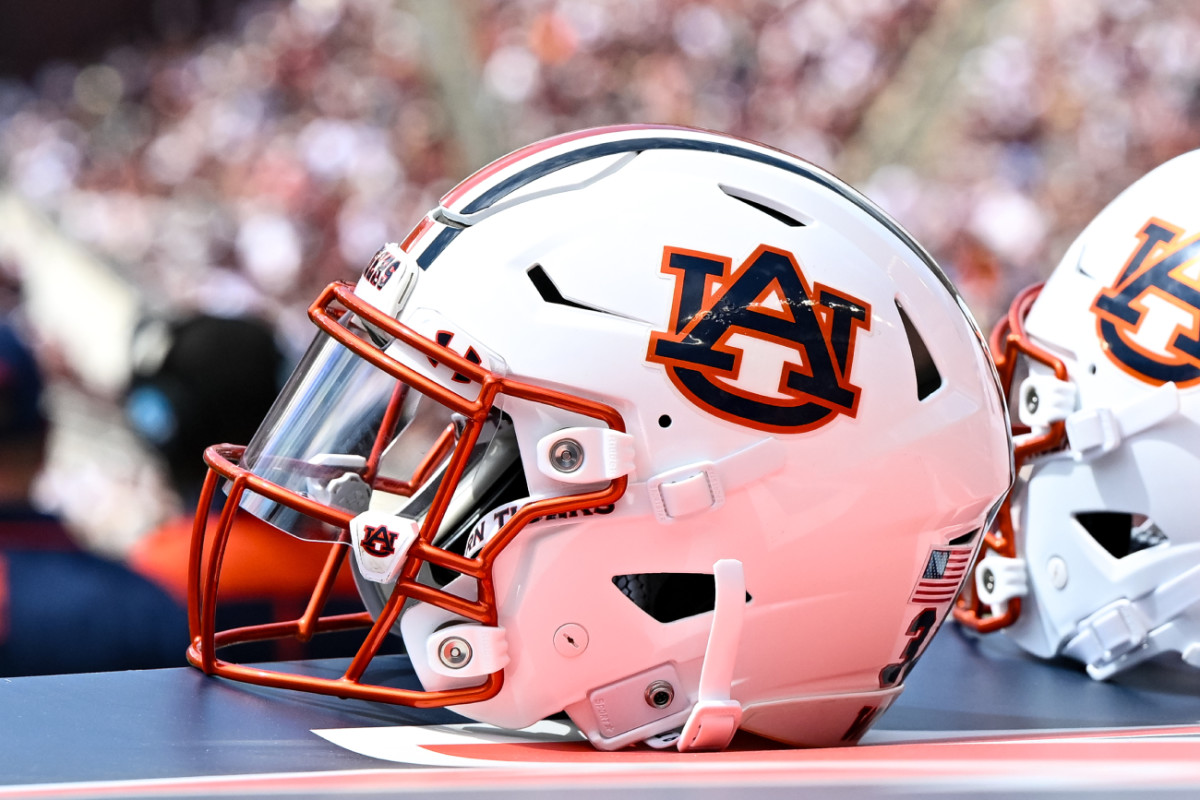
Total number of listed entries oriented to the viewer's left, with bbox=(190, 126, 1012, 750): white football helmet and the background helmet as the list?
2

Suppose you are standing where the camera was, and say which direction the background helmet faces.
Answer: facing to the left of the viewer

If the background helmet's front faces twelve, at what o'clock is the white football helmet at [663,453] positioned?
The white football helmet is roughly at 10 o'clock from the background helmet.

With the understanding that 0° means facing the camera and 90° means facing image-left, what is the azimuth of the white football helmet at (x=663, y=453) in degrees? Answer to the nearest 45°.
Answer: approximately 90°

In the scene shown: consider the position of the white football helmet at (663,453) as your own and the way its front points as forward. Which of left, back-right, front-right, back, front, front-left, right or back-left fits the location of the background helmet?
back-right

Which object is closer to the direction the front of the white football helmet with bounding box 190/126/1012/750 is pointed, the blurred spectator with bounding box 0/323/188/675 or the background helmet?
the blurred spectator

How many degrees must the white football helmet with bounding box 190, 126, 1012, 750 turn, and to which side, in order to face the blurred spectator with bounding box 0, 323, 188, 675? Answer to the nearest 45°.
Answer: approximately 45° to its right
